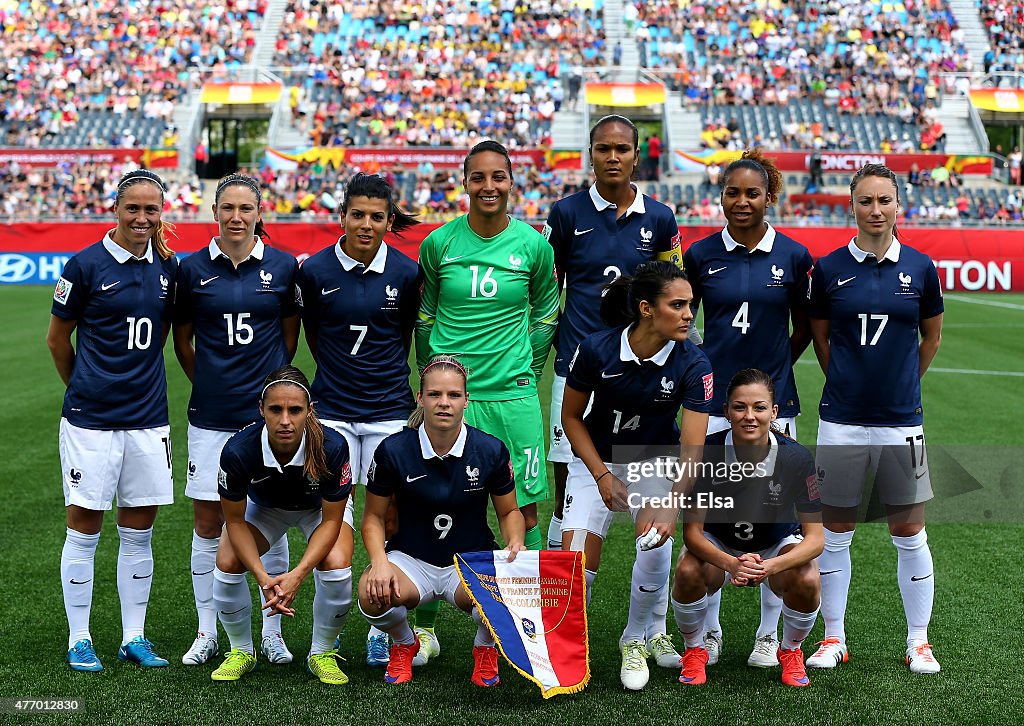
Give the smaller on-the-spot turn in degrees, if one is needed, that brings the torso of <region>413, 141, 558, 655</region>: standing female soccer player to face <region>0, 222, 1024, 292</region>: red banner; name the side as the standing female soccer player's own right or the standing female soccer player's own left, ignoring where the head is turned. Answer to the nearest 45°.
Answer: approximately 180°

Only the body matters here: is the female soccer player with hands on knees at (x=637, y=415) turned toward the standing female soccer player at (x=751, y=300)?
no

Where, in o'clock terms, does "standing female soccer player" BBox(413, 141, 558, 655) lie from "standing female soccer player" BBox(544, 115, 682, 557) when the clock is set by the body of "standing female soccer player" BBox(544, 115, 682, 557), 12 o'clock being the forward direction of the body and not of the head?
"standing female soccer player" BBox(413, 141, 558, 655) is roughly at 2 o'clock from "standing female soccer player" BBox(544, 115, 682, 557).

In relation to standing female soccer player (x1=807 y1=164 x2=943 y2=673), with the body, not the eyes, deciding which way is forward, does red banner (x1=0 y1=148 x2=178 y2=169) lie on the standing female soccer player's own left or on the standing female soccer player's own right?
on the standing female soccer player's own right

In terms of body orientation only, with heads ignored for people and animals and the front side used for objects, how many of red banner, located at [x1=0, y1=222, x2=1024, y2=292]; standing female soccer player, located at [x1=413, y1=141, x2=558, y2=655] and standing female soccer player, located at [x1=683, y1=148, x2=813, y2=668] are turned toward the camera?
3

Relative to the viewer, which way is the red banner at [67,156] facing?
toward the camera

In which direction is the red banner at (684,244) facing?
toward the camera

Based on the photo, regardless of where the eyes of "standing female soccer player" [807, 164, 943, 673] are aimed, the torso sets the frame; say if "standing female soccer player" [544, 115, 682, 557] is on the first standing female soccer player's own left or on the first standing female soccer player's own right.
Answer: on the first standing female soccer player's own right

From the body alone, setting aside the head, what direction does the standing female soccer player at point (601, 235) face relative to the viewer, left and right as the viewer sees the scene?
facing the viewer

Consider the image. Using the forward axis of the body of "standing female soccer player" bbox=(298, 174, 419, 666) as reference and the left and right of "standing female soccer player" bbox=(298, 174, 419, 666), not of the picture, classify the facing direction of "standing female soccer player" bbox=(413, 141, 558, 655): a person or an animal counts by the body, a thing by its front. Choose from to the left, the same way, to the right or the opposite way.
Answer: the same way

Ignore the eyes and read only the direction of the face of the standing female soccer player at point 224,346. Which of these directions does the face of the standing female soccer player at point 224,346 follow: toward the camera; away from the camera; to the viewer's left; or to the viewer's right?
toward the camera

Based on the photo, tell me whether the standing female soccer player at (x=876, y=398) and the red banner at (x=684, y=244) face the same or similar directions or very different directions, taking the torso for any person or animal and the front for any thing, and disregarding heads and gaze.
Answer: same or similar directions

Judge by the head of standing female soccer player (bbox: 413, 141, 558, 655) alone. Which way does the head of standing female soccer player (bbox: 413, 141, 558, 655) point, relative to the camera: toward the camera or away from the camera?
toward the camera

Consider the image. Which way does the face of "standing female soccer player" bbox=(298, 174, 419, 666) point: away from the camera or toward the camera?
toward the camera

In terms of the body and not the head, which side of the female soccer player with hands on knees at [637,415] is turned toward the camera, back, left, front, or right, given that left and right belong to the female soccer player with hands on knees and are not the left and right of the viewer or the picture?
front

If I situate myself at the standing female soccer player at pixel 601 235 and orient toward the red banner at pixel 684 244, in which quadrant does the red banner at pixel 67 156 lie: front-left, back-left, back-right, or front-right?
front-left

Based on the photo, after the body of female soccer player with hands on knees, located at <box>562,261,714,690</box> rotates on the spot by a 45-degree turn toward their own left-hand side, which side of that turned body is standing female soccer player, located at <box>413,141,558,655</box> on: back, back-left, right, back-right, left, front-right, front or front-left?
back

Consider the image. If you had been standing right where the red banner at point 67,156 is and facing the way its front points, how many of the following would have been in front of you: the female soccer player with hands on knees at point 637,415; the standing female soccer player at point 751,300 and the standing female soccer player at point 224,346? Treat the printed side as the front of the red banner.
3

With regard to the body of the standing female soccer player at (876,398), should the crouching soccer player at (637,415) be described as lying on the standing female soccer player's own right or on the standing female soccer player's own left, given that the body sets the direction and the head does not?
on the standing female soccer player's own right

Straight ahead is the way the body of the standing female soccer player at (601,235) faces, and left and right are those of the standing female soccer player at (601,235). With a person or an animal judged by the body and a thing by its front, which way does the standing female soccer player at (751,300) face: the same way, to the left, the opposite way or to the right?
the same way
